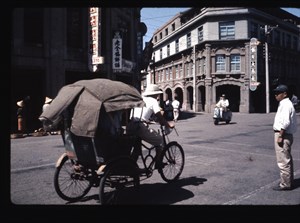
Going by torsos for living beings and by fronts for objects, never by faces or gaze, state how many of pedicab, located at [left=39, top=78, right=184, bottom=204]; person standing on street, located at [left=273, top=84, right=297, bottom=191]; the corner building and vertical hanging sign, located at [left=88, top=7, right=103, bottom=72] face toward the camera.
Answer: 2

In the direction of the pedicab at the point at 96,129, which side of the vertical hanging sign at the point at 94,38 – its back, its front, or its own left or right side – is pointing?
front

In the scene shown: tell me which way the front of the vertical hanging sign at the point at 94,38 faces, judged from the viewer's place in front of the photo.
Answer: facing the viewer

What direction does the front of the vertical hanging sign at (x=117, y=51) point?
toward the camera

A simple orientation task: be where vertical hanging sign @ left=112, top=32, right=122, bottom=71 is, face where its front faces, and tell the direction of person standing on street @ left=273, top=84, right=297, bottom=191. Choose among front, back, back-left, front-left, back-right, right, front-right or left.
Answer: front

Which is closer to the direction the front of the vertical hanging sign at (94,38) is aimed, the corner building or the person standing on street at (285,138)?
the person standing on street

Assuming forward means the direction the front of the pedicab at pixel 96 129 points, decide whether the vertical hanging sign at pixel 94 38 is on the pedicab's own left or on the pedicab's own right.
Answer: on the pedicab's own left

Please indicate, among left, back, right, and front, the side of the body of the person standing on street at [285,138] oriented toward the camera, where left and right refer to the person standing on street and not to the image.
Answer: left

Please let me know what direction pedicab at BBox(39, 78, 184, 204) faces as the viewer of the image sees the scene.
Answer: facing away from the viewer and to the right of the viewer

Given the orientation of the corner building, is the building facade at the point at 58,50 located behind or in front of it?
in front

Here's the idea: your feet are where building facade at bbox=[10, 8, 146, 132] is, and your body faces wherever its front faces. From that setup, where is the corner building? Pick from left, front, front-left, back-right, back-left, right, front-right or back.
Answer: left

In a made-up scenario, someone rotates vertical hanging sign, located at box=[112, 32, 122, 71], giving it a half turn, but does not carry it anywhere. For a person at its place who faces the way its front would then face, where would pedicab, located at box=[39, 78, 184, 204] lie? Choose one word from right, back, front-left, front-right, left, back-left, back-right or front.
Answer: back

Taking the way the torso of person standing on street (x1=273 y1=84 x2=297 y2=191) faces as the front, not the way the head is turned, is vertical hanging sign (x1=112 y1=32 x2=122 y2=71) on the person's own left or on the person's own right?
on the person's own right
